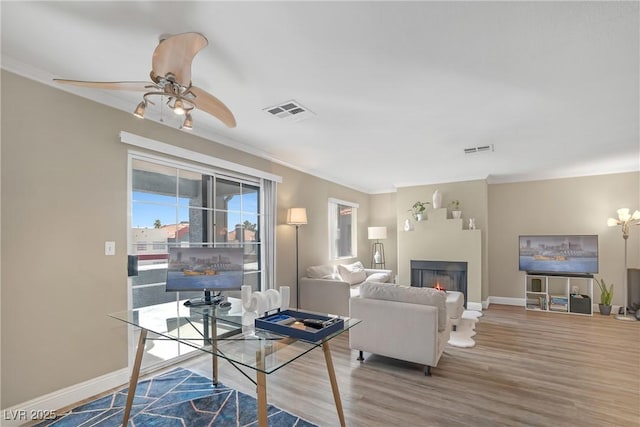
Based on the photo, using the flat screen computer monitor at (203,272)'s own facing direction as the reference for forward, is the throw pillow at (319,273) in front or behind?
behind

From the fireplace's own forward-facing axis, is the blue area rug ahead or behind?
ahead

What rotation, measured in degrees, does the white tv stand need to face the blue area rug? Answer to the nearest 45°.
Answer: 0° — it already faces it

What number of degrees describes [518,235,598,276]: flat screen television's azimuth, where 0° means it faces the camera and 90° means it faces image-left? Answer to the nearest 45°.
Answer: approximately 0°

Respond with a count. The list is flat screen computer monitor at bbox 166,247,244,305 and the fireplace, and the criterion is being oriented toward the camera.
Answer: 2

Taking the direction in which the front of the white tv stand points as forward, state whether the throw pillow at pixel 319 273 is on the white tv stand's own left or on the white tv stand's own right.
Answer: on the white tv stand's own right
